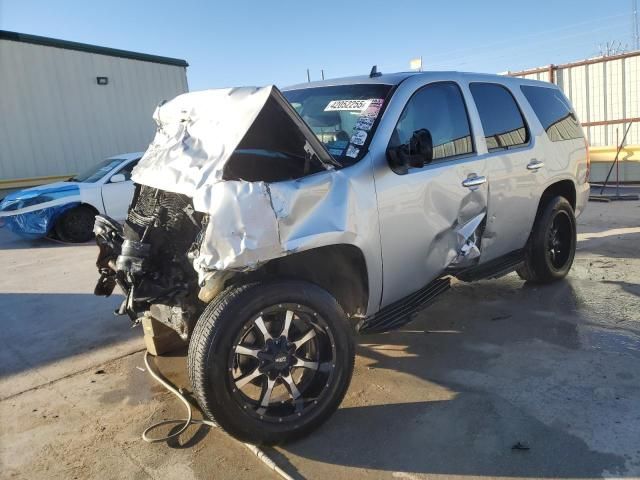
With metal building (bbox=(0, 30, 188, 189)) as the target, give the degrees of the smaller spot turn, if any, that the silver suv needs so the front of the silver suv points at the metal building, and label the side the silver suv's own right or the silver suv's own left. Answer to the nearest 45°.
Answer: approximately 90° to the silver suv's own right

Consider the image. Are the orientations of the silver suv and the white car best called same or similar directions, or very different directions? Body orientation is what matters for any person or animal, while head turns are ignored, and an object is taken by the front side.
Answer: same or similar directions

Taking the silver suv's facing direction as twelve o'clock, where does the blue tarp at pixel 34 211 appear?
The blue tarp is roughly at 3 o'clock from the silver suv.

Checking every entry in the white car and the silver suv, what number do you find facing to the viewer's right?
0

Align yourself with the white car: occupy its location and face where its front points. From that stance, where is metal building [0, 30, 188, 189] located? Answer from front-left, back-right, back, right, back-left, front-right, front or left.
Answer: back-right

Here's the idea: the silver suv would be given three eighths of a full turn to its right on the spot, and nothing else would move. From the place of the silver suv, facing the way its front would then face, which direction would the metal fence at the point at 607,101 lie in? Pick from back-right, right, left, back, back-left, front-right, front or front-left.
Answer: front-right

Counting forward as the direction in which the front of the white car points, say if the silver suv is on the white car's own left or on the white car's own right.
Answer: on the white car's own left

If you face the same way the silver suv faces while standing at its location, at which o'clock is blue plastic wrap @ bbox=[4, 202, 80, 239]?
The blue plastic wrap is roughly at 3 o'clock from the silver suv.
